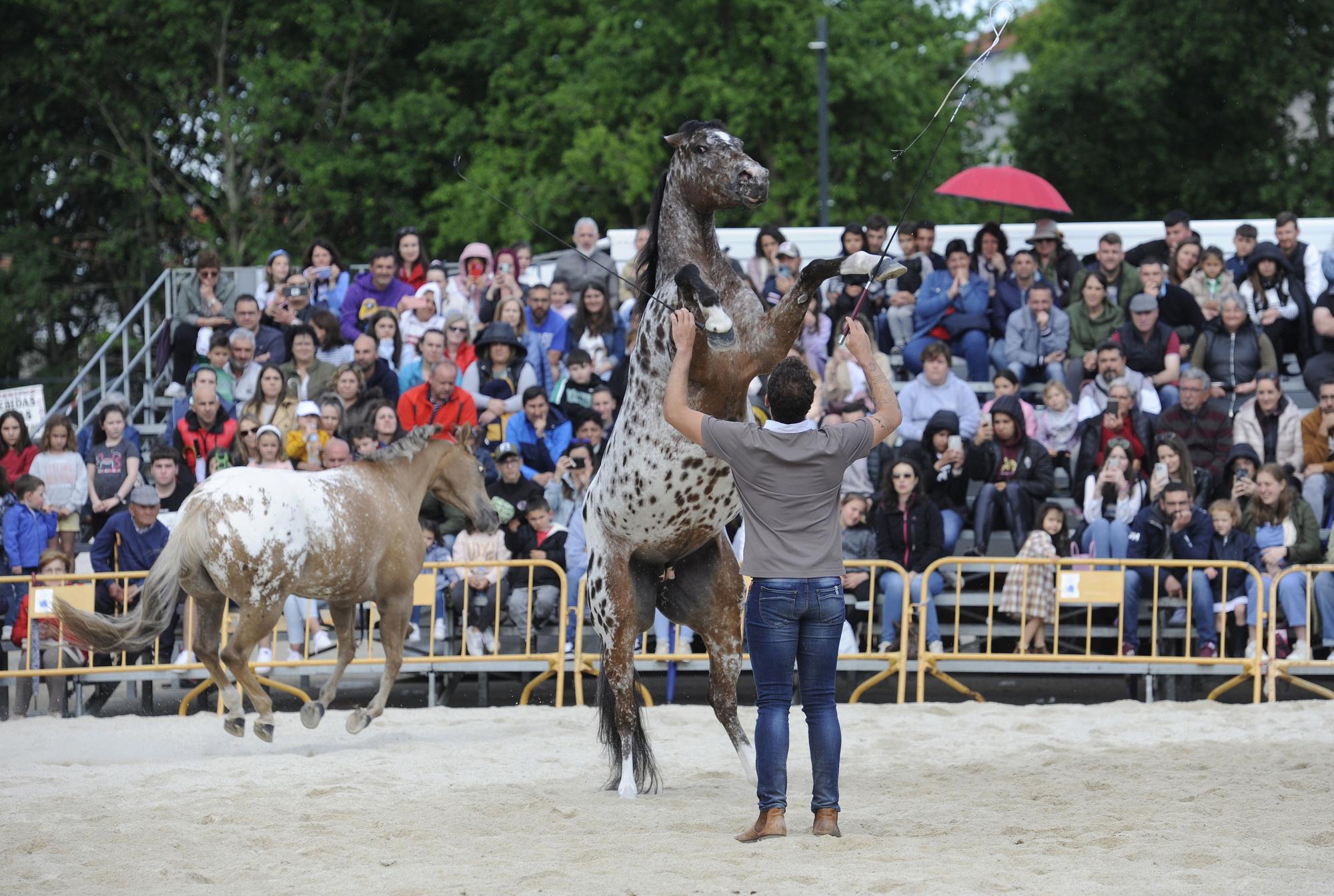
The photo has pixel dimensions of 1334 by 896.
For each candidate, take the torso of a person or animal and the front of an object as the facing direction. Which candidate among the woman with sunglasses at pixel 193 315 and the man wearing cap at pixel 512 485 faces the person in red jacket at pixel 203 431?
the woman with sunglasses

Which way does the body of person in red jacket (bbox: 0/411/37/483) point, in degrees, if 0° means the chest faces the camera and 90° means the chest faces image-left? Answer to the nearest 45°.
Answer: approximately 0°

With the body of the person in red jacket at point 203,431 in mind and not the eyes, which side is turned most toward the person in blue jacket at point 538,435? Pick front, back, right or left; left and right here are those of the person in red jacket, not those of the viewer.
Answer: left

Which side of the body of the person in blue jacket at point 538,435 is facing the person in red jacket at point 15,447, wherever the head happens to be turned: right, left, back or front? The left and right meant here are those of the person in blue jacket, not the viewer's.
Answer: right

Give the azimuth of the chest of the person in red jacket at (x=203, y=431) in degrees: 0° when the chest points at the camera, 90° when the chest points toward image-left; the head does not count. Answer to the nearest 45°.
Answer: approximately 0°

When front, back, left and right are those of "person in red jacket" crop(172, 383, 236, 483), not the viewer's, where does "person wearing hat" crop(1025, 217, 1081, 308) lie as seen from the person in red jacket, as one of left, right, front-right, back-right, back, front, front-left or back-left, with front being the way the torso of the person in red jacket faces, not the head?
left

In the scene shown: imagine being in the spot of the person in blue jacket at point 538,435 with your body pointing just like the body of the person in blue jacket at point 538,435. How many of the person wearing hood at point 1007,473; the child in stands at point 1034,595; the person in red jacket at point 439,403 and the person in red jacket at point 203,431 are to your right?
2
